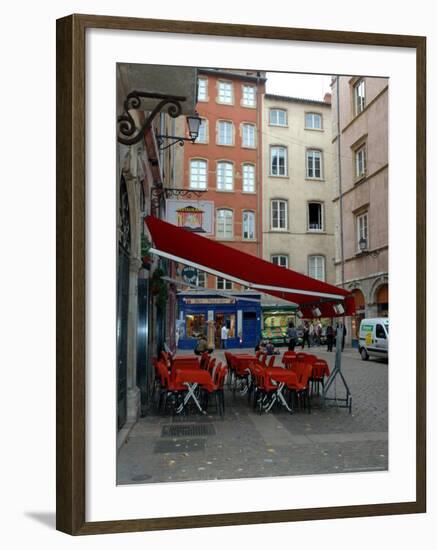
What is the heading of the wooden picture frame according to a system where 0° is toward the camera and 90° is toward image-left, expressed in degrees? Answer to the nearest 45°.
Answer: approximately 315°
